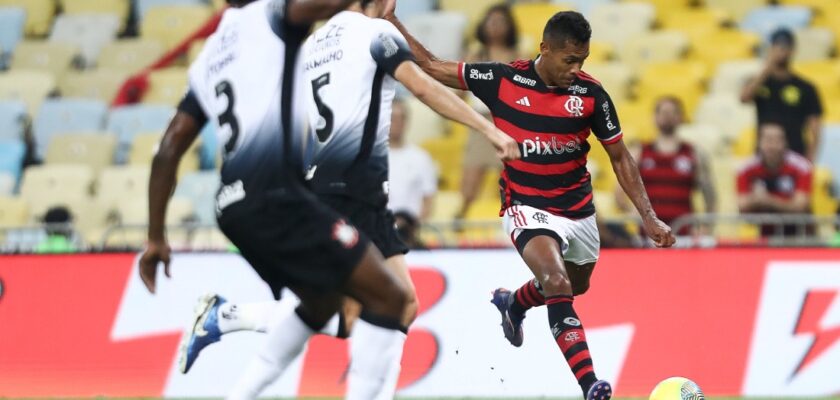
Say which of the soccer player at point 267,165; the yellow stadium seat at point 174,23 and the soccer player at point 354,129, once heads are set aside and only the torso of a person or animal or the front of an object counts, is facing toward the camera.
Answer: the yellow stadium seat

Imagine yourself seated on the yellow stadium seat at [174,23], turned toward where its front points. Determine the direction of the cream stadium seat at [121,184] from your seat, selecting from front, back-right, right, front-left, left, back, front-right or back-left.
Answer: front

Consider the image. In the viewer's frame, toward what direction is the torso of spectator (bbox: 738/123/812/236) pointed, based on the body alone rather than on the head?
toward the camera

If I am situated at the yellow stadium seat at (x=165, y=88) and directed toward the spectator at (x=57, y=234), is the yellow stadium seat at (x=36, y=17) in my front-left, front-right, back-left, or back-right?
back-right

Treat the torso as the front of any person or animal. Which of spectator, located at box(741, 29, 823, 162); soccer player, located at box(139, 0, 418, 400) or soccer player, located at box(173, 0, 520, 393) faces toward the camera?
the spectator

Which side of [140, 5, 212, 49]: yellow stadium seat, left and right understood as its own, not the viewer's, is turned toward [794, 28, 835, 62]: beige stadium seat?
left

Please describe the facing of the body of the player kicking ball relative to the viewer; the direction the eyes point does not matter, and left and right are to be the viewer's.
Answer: facing the viewer and to the right of the viewer

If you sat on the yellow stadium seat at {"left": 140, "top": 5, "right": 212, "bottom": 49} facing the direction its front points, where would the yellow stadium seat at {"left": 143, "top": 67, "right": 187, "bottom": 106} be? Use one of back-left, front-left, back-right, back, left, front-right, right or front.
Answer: front

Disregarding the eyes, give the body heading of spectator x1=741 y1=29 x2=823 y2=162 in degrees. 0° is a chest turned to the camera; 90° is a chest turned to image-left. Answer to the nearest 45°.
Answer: approximately 0°

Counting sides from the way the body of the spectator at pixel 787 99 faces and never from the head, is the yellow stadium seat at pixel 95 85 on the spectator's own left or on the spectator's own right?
on the spectator's own right

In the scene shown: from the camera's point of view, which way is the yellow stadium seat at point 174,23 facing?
toward the camera

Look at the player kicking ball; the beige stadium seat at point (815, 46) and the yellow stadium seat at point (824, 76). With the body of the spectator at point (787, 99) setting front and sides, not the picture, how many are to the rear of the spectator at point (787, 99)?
2
